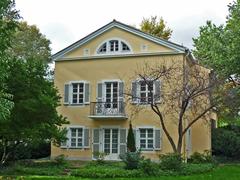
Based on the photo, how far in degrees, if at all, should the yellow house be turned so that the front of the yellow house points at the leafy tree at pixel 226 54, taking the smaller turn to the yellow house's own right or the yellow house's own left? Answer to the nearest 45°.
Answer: approximately 45° to the yellow house's own left

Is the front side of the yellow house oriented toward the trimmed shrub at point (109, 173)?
yes

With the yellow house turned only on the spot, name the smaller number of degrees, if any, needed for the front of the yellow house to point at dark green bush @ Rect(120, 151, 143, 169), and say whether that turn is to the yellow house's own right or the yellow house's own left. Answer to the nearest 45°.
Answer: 0° — it already faces it

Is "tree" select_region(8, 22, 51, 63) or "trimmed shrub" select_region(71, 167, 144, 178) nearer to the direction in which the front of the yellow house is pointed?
the trimmed shrub

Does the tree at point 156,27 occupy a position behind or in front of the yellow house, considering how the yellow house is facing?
behind

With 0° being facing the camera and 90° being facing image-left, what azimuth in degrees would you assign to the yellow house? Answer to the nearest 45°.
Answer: approximately 0°

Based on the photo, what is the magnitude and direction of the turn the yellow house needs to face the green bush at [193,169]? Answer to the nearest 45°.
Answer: approximately 45° to its left
